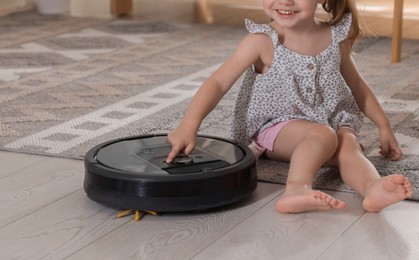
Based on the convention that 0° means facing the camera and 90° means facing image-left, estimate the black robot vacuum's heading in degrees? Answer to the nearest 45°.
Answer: approximately 0°

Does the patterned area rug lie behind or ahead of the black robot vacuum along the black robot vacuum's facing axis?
behind
